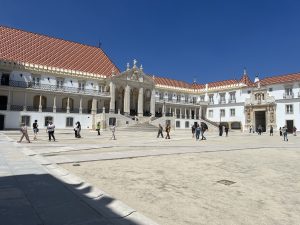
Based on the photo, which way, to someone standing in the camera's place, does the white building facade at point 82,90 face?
facing the viewer and to the right of the viewer
